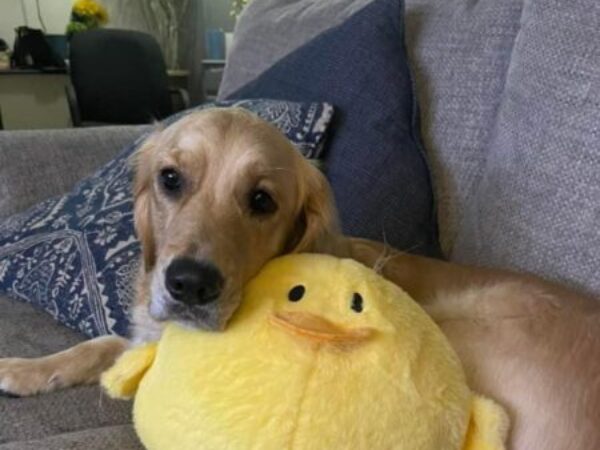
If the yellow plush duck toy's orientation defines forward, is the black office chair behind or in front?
behind

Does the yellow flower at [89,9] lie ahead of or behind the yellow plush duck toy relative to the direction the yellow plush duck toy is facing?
behind

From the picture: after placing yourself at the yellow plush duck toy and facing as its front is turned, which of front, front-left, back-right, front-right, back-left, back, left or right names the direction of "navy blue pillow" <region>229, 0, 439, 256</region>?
back

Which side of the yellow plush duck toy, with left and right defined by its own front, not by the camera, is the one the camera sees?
front

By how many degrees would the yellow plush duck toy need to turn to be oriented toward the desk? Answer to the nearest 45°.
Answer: approximately 135° to its right

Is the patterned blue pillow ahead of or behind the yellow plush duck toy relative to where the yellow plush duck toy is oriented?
behind
